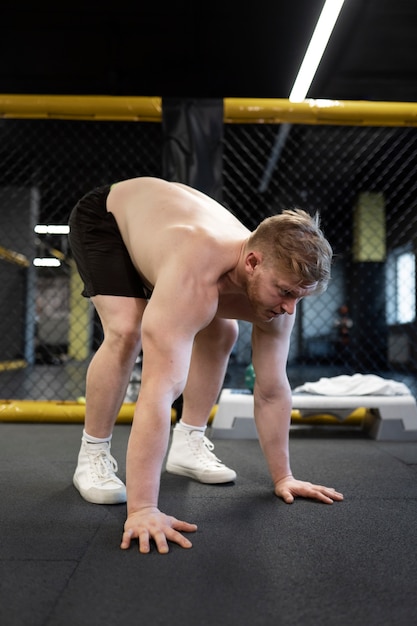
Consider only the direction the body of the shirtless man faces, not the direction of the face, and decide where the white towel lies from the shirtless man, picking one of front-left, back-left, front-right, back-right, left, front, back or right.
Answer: left

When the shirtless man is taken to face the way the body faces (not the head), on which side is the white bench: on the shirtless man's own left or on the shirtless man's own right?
on the shirtless man's own left

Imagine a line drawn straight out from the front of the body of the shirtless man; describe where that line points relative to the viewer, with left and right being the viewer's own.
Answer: facing the viewer and to the right of the viewer
